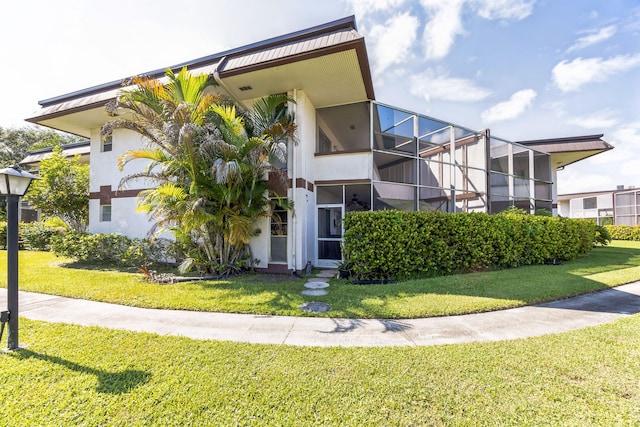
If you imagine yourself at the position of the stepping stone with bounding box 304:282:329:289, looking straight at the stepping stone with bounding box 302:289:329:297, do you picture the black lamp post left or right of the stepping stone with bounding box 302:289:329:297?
right
